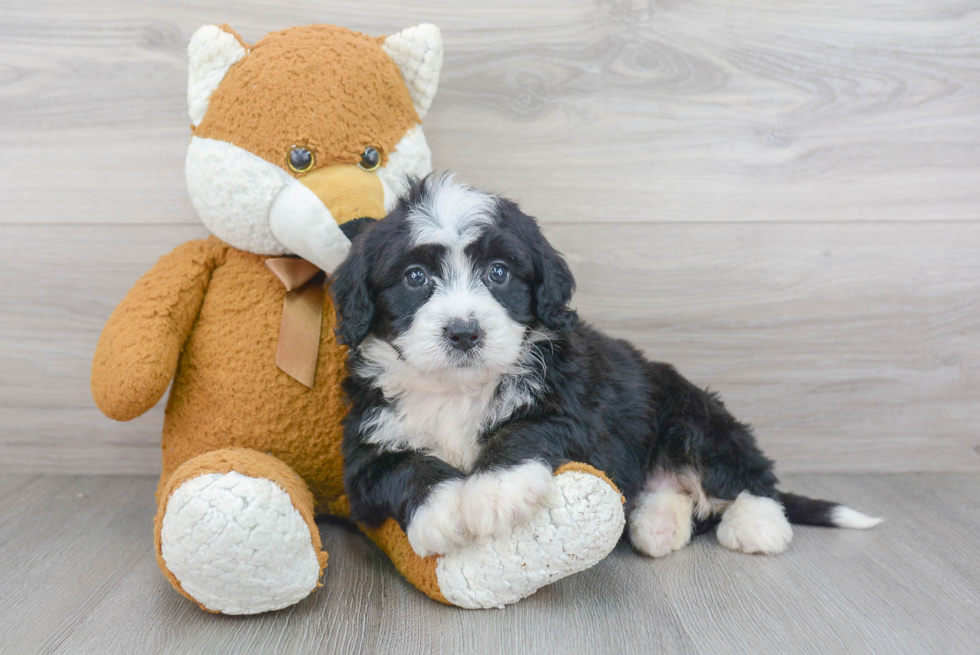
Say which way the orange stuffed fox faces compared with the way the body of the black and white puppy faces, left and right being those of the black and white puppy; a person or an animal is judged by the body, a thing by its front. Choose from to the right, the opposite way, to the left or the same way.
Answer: to the left

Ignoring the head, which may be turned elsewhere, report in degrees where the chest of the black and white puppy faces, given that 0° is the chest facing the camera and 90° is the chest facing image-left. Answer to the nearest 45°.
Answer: approximately 45°
